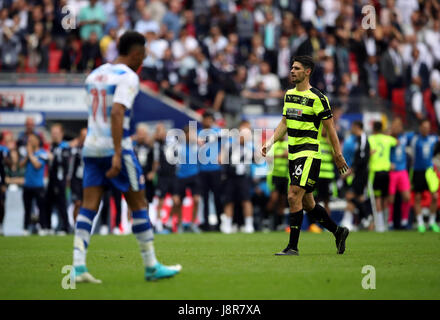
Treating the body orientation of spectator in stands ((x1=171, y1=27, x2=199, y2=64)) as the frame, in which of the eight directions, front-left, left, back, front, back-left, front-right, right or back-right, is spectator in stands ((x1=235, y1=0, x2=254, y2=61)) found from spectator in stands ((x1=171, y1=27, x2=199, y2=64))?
back-left

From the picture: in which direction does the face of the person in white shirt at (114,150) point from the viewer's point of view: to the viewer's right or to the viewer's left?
to the viewer's right

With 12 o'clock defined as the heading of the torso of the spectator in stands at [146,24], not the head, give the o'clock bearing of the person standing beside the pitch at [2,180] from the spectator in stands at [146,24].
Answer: the person standing beside the pitch at [2,180] is roughly at 1 o'clock from the spectator in stands at [146,24].

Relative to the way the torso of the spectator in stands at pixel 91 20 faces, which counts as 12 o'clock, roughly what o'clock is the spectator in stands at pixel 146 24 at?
the spectator in stands at pixel 146 24 is roughly at 9 o'clock from the spectator in stands at pixel 91 20.

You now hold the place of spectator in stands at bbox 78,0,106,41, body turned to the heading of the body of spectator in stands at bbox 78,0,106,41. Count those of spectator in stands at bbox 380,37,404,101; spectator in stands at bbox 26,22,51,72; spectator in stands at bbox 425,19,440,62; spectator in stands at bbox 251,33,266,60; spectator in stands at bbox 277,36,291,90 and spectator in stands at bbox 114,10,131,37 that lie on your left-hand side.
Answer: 5

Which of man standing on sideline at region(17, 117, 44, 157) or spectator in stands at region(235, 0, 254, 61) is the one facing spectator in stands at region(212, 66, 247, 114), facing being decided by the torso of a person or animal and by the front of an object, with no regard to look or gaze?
spectator in stands at region(235, 0, 254, 61)

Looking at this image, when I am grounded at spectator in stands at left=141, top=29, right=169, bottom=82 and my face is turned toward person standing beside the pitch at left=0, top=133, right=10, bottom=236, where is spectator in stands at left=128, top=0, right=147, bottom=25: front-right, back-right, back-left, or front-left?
back-right

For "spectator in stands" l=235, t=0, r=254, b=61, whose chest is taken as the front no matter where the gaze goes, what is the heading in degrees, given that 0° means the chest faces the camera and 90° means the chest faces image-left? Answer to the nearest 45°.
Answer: approximately 0°

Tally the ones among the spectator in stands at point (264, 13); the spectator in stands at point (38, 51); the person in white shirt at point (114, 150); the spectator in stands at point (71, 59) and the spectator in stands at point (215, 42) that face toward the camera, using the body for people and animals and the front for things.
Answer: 4

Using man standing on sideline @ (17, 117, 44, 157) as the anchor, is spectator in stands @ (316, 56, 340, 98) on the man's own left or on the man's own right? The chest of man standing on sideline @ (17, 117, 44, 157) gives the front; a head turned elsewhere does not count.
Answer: on the man's own left
